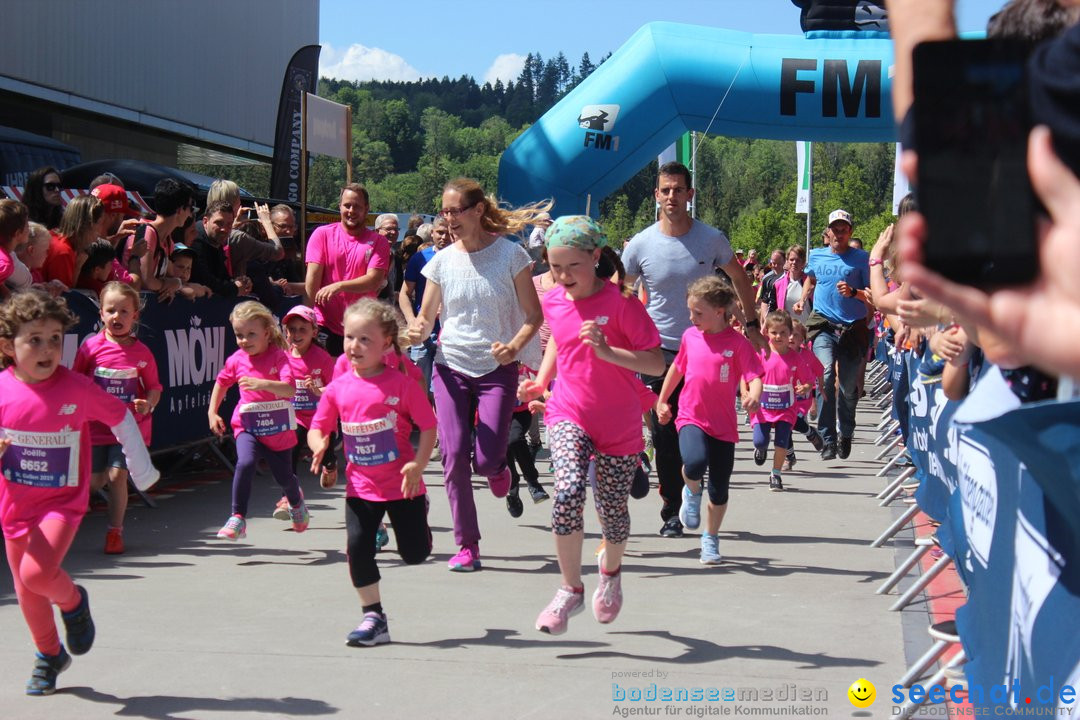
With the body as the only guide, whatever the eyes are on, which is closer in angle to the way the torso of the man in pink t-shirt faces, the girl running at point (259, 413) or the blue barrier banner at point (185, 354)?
the girl running

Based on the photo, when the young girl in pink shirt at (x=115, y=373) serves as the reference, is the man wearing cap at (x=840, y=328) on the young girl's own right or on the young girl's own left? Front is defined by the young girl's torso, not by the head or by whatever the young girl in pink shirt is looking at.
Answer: on the young girl's own left

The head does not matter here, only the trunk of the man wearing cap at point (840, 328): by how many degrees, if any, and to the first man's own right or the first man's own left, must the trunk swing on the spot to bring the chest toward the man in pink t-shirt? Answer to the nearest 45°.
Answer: approximately 45° to the first man's own right

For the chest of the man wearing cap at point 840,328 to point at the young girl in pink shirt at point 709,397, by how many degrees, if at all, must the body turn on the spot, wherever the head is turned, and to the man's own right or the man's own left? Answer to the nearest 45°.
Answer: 0° — they already face them

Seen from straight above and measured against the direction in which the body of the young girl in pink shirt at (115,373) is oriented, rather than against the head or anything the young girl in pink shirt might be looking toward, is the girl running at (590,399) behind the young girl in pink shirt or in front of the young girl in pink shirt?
in front

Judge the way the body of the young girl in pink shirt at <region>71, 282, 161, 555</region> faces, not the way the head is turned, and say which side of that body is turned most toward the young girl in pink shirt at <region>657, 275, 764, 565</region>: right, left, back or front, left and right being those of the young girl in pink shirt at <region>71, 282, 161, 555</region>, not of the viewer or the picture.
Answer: left

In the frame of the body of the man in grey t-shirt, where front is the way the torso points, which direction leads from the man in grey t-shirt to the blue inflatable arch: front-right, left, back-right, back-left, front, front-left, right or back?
back

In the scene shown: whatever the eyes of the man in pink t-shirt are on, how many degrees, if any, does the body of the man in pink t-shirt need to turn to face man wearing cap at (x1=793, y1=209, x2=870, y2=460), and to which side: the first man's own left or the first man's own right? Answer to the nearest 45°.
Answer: approximately 135° to the first man's own left

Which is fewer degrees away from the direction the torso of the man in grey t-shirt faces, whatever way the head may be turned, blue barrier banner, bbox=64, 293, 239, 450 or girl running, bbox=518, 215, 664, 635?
the girl running
